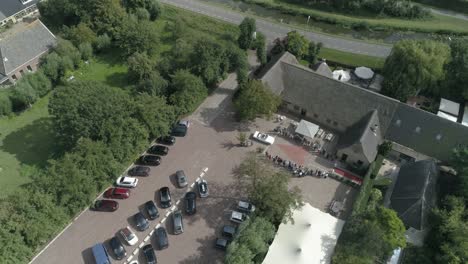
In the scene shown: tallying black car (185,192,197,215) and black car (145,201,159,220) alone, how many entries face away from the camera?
1

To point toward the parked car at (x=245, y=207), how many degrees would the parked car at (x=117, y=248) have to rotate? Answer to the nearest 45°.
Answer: approximately 90° to its left

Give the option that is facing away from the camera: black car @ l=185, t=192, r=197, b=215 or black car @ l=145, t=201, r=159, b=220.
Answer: black car @ l=185, t=192, r=197, b=215

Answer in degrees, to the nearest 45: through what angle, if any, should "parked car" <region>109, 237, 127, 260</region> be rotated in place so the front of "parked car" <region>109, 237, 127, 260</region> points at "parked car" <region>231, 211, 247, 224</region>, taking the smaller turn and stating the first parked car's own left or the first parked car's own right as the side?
approximately 90° to the first parked car's own left

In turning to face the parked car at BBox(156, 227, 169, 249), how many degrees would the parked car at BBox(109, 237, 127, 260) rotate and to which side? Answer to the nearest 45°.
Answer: approximately 90° to its left

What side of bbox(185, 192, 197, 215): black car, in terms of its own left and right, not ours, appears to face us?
back

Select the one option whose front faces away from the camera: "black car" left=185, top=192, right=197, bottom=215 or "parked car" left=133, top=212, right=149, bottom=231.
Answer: the black car

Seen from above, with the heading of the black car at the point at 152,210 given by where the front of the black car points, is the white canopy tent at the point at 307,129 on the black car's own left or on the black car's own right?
on the black car's own left

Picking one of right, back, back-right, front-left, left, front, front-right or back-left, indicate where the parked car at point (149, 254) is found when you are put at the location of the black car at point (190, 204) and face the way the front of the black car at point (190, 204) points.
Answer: back-left

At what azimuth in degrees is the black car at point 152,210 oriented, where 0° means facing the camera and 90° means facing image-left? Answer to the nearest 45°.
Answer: approximately 315°
